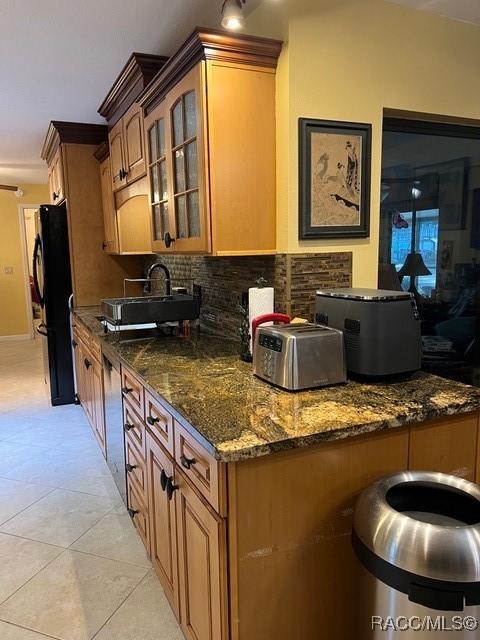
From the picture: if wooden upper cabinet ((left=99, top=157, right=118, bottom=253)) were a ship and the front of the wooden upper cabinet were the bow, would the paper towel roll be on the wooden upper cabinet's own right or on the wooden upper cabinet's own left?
on the wooden upper cabinet's own left

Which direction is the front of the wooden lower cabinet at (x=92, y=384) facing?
to the viewer's left

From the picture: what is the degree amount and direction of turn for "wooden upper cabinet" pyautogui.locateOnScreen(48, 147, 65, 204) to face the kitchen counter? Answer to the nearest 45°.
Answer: approximately 90° to its left

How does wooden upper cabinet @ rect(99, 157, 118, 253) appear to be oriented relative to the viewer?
to the viewer's left

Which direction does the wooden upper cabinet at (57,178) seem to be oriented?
to the viewer's left

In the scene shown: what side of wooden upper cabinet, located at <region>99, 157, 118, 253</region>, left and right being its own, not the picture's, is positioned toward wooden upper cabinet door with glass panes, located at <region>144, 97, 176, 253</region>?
left

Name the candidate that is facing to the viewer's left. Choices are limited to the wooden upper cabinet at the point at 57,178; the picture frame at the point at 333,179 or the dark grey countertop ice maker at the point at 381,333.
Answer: the wooden upper cabinet

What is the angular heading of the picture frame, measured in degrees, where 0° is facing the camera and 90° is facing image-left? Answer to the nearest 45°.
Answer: approximately 315°

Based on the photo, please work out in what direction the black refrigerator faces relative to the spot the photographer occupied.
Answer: facing to the left of the viewer
